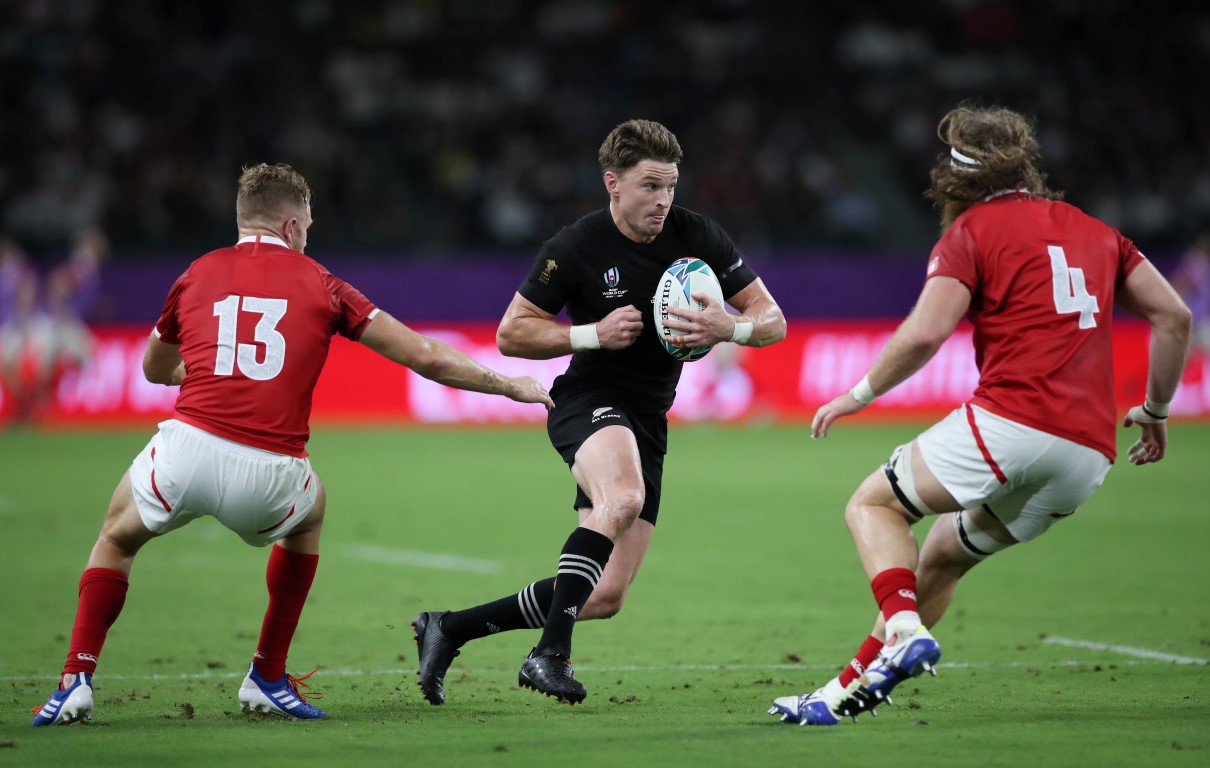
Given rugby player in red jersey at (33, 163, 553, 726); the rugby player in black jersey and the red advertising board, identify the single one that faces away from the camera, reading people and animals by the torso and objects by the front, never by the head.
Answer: the rugby player in red jersey

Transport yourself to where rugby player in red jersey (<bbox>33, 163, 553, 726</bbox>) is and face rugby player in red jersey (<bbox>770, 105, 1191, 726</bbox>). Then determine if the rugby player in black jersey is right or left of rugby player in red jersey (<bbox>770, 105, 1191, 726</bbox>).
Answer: left

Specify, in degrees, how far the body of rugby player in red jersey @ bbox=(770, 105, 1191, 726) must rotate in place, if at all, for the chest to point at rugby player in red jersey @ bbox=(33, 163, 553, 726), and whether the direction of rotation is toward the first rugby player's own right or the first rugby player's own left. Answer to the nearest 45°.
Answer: approximately 45° to the first rugby player's own left

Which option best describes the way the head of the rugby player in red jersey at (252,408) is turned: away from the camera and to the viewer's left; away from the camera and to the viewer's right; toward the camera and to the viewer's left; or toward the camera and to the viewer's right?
away from the camera and to the viewer's right

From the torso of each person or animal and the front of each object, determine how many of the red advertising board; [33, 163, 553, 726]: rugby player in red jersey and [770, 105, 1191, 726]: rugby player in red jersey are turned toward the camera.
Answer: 1

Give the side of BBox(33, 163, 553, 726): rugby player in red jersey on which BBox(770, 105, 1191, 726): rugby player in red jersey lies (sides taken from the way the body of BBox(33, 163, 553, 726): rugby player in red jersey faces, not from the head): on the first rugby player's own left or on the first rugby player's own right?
on the first rugby player's own right

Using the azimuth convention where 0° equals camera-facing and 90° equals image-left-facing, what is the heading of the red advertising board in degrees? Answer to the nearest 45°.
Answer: approximately 0°

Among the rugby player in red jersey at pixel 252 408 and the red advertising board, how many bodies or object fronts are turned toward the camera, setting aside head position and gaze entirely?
1

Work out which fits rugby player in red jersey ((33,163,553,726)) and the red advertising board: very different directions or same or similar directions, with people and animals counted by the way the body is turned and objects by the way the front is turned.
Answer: very different directions

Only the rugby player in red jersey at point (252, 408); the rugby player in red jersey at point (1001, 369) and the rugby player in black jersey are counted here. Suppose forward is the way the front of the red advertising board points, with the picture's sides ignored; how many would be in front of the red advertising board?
3

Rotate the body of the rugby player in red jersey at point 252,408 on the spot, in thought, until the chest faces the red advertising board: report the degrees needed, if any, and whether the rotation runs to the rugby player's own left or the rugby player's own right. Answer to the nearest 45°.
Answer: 0° — they already face it

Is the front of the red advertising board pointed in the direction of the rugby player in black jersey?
yes

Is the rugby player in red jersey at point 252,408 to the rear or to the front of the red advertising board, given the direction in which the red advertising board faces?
to the front

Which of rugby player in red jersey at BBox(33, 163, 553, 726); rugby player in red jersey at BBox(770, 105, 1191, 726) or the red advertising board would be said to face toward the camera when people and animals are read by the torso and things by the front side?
the red advertising board

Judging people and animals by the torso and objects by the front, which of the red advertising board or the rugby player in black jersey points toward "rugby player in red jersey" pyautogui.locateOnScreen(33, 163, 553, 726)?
the red advertising board

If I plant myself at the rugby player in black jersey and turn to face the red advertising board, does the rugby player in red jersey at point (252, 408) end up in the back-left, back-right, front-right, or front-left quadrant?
back-left

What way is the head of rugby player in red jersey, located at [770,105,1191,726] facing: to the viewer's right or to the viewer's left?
to the viewer's left

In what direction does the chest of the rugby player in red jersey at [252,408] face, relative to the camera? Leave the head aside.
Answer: away from the camera
